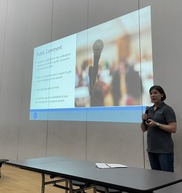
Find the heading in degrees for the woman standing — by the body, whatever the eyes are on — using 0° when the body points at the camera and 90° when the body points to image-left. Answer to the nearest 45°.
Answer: approximately 45°

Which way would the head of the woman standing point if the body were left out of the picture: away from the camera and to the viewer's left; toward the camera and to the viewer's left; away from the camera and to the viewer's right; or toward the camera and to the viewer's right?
toward the camera and to the viewer's left
